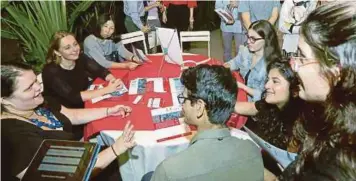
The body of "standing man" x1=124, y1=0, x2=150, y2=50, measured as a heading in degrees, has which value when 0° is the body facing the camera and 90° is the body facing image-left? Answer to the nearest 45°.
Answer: approximately 315°

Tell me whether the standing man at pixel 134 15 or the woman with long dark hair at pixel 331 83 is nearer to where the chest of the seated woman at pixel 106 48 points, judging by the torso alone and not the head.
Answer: the woman with long dark hair

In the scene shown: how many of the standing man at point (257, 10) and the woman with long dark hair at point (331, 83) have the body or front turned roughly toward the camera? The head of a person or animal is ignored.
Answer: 1

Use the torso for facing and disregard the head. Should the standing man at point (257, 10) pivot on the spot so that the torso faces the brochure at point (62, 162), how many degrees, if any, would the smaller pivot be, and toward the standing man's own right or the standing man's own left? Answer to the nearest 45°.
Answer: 0° — they already face it

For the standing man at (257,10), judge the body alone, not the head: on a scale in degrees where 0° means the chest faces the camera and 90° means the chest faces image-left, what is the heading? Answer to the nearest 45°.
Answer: approximately 0°

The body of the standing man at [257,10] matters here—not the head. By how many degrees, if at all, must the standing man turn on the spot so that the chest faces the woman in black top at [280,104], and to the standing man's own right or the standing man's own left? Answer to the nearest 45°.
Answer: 0° — they already face them

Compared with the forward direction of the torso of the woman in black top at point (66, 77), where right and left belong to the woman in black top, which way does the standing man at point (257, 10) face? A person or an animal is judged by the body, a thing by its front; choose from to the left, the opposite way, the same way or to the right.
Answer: to the right

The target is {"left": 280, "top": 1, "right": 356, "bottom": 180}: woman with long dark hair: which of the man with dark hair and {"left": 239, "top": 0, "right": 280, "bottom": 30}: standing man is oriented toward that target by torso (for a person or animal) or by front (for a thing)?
the standing man

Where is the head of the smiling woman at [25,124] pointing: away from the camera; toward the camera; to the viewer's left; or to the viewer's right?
to the viewer's right

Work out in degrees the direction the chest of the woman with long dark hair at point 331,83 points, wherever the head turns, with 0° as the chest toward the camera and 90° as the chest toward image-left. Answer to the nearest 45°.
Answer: approximately 90°

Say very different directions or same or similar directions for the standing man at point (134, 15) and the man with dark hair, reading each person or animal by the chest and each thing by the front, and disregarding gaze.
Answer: very different directions

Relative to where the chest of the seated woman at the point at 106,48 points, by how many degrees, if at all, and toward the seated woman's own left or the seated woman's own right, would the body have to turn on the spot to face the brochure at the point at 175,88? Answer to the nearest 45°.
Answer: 0° — they already face it
